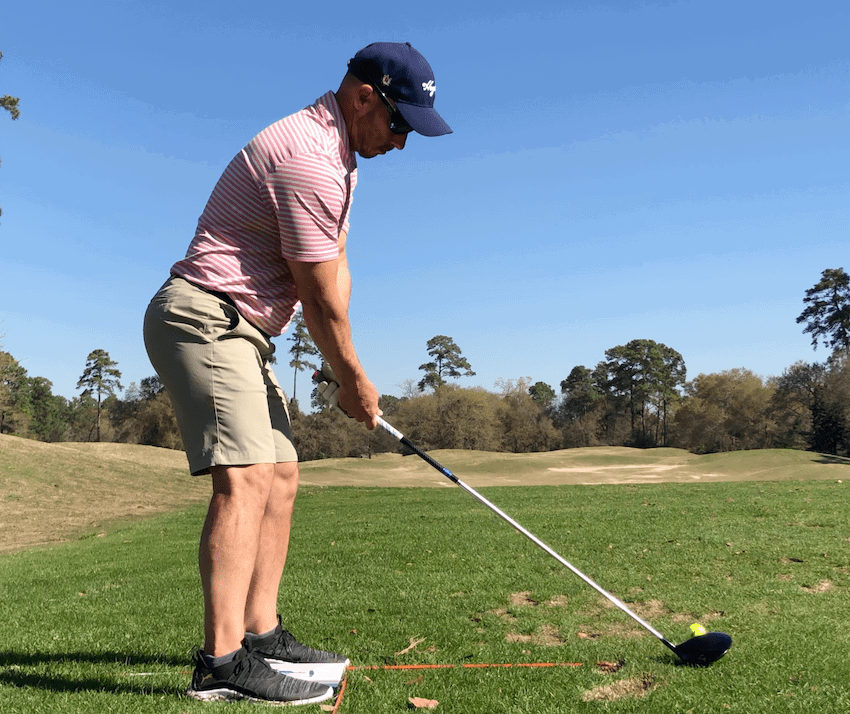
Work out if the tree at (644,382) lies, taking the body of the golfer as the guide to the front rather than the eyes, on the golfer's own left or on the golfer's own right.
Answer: on the golfer's own left

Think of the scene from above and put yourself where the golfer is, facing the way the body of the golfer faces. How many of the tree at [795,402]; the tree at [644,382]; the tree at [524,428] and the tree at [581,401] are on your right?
0

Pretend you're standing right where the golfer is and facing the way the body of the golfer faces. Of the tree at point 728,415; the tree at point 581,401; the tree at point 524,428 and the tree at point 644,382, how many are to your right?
0

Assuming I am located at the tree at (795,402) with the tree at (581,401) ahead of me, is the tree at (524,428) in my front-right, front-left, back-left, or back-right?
front-left

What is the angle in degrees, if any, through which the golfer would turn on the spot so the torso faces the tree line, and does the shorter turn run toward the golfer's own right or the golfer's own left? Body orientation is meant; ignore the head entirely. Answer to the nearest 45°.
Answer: approximately 45° to the golfer's own left

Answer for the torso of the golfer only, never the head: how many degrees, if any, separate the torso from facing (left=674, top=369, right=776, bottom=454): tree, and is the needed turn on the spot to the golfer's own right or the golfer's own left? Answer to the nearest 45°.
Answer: approximately 45° to the golfer's own left

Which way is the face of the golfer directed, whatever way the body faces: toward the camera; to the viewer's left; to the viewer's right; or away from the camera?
to the viewer's right

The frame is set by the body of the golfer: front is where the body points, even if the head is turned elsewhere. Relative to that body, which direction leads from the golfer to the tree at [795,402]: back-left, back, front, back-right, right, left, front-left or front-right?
front-left

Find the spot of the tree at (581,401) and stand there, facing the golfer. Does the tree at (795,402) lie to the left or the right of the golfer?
left

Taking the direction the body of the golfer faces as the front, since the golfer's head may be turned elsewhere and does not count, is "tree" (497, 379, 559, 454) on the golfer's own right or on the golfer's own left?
on the golfer's own left

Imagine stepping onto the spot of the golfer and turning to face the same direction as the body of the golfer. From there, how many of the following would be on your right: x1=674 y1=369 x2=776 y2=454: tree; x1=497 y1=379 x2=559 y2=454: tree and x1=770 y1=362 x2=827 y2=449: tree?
0

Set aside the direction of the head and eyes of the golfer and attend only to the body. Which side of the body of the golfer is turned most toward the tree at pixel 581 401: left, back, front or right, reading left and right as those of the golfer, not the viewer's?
left

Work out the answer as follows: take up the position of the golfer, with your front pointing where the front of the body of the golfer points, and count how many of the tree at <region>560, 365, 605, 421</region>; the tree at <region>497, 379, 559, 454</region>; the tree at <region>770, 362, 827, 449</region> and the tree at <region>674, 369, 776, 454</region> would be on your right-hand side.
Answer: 0

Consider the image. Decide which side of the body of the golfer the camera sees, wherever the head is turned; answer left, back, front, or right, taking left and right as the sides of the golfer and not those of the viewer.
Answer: right

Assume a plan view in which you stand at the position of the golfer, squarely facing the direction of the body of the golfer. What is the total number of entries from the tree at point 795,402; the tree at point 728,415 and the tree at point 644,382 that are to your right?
0
